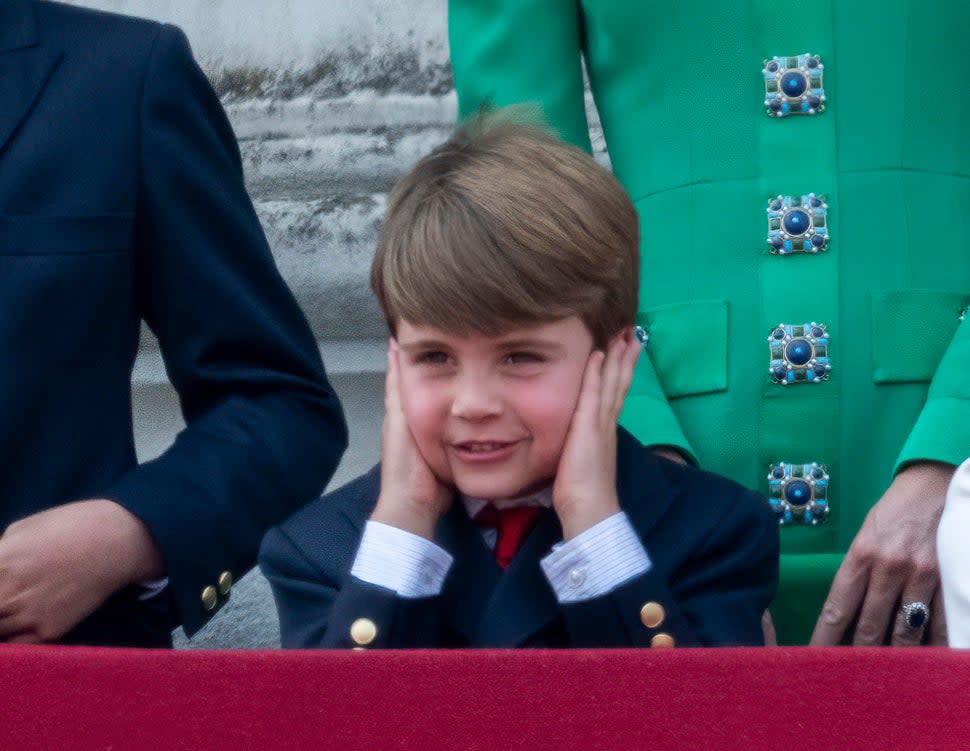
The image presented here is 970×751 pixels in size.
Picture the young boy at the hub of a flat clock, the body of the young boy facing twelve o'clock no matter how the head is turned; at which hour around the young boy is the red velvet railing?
The red velvet railing is roughly at 12 o'clock from the young boy.

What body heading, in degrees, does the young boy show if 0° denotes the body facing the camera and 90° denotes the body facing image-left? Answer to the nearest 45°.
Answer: approximately 0°
